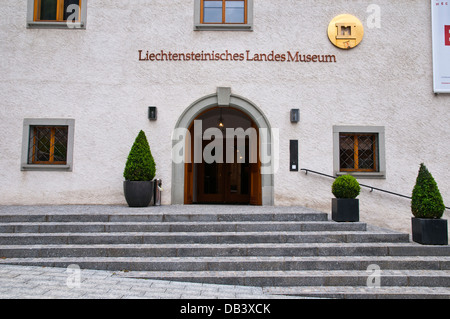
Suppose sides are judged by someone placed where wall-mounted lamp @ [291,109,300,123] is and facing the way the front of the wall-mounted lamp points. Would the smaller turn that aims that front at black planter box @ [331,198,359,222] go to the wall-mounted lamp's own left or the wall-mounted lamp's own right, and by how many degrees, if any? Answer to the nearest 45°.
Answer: approximately 45° to the wall-mounted lamp's own left

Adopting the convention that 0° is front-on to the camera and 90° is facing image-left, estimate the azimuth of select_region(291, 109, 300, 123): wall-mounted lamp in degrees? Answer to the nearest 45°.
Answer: approximately 0°

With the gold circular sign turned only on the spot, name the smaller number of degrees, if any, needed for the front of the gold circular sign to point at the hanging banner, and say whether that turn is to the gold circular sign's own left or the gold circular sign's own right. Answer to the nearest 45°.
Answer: approximately 90° to the gold circular sign's own left

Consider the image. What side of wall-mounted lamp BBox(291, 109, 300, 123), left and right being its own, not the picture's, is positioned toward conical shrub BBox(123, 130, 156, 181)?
right

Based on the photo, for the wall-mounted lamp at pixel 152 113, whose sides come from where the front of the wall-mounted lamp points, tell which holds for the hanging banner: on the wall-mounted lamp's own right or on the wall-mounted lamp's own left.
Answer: on the wall-mounted lamp's own left

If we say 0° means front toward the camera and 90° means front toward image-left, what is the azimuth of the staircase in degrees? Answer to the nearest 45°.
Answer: approximately 0°
